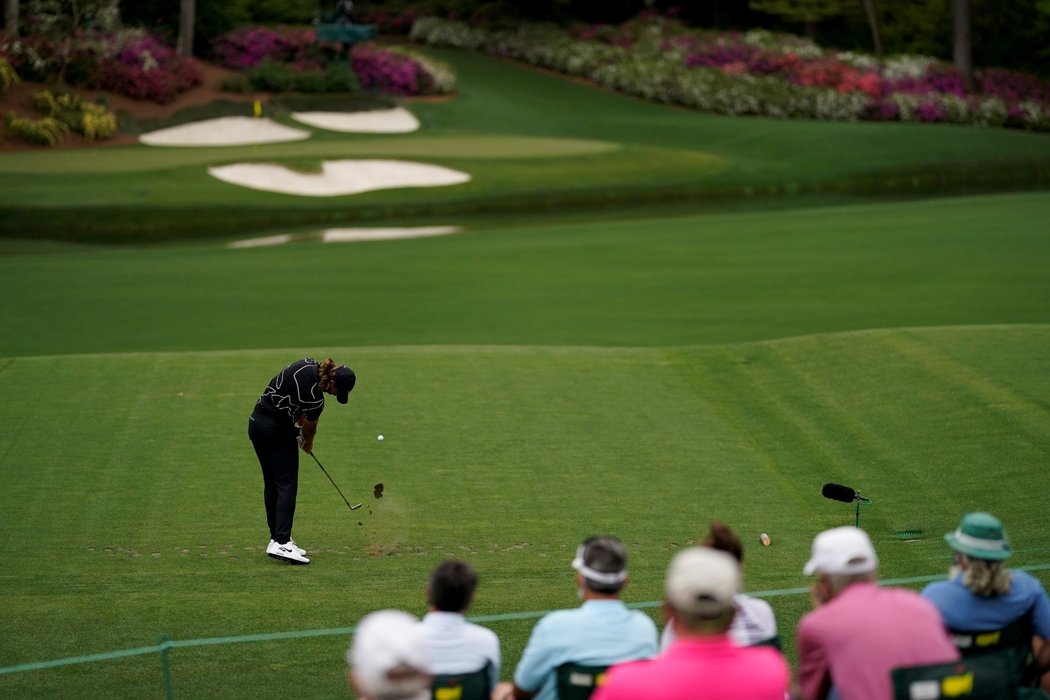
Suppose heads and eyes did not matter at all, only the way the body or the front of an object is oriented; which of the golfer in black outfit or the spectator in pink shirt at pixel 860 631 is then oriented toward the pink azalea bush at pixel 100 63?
the spectator in pink shirt

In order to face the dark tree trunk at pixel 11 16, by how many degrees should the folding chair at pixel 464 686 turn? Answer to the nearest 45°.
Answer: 0° — it already faces it

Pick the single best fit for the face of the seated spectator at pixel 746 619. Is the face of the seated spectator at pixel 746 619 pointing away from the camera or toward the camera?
away from the camera

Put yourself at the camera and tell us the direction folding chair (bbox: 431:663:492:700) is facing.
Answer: facing away from the viewer

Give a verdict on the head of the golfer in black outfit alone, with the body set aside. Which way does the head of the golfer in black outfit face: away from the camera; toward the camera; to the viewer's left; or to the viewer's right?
to the viewer's right

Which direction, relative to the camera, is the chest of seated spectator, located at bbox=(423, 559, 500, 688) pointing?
away from the camera

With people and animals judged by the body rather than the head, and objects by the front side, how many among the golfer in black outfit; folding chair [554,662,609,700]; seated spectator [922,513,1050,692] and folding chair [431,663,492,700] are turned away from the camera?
3

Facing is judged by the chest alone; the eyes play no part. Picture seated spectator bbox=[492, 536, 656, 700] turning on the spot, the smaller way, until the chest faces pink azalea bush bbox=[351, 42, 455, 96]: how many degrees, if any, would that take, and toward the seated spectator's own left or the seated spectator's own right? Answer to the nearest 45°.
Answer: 0° — they already face it

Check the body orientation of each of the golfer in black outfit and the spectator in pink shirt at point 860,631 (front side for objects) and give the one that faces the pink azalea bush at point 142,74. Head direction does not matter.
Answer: the spectator in pink shirt

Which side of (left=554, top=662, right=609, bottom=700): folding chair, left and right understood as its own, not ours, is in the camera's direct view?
back

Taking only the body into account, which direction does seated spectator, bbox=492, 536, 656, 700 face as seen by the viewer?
away from the camera

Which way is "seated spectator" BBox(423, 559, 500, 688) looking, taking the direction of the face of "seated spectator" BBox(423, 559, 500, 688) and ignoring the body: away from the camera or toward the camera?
away from the camera

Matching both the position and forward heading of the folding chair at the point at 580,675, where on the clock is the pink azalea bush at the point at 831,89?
The pink azalea bush is roughly at 12 o'clock from the folding chair.

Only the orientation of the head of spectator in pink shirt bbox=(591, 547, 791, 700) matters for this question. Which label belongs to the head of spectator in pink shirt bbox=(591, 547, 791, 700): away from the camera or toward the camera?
away from the camera

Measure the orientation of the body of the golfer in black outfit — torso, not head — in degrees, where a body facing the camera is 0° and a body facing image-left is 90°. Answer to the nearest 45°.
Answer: approximately 270°
